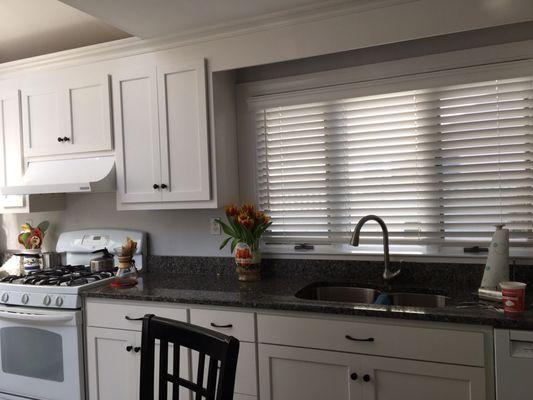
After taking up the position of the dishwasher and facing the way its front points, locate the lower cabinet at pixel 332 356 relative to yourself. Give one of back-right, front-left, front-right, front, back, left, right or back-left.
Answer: right

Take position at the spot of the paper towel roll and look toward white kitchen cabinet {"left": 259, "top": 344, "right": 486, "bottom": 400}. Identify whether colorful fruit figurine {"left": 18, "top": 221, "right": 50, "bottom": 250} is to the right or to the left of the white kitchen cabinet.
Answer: right

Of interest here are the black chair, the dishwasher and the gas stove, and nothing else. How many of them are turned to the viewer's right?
0

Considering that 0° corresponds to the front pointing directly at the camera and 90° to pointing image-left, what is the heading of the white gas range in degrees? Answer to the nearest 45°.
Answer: approximately 45°

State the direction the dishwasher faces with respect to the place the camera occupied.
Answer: facing the viewer

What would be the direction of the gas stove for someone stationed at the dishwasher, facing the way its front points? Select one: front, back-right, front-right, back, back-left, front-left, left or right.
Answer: right
